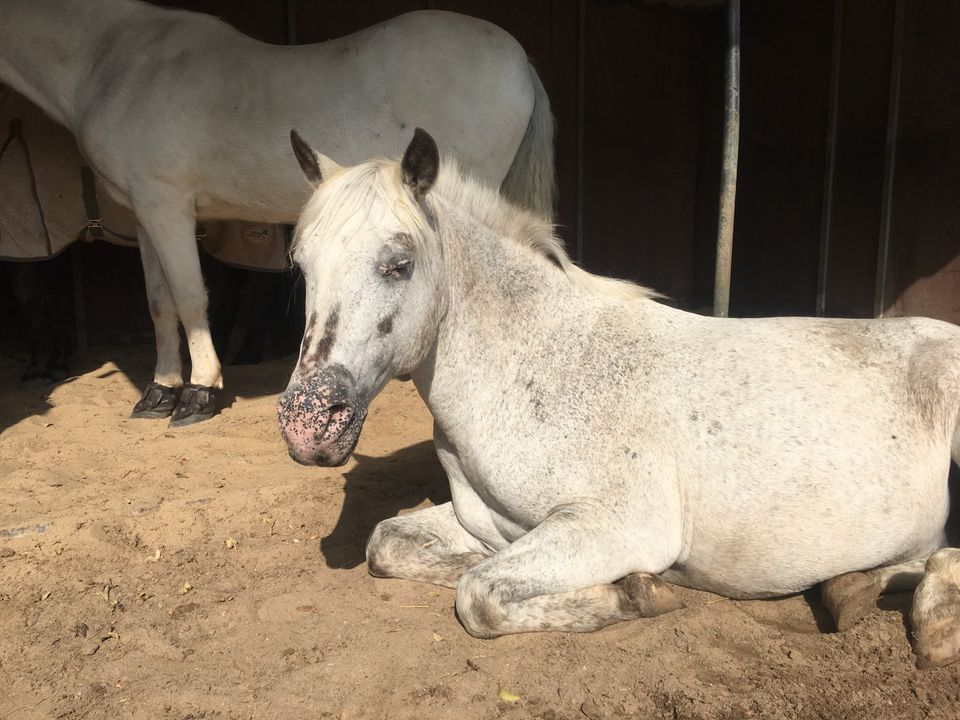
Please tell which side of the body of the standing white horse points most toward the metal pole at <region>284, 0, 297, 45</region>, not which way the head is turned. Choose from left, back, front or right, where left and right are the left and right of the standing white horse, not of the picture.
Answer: right

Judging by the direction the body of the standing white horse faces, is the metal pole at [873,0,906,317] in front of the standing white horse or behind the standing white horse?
behind

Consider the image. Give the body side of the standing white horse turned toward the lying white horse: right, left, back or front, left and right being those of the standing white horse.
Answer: left

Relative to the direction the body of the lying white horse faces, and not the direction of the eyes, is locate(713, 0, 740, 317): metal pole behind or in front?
behind

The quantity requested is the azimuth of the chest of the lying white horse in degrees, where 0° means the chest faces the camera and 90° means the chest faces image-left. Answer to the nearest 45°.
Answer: approximately 45°

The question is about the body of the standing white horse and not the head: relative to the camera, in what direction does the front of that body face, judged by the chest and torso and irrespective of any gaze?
to the viewer's left

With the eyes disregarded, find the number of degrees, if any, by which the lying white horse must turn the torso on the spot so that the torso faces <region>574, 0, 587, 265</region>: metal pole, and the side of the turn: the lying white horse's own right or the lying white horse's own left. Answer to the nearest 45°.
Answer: approximately 135° to the lying white horse's own right
